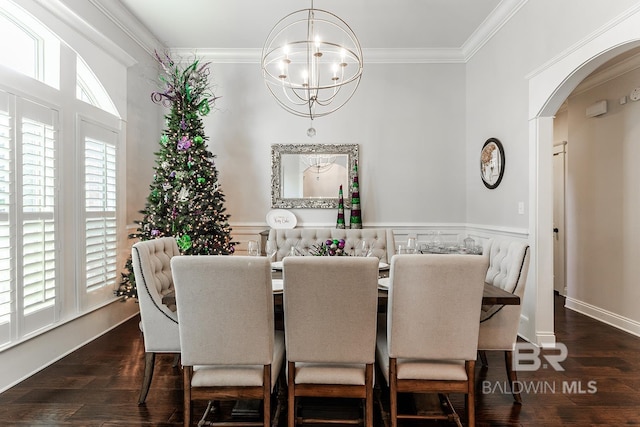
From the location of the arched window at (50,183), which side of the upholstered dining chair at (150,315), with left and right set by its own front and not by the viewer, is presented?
back

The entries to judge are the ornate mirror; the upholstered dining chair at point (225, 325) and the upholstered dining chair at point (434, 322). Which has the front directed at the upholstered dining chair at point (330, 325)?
the ornate mirror

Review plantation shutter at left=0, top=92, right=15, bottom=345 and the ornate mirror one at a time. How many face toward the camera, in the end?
1

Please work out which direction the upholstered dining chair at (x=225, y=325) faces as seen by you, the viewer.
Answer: facing away from the viewer

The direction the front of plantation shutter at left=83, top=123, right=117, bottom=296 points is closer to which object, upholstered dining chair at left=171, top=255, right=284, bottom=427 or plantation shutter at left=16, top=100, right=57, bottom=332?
the upholstered dining chair

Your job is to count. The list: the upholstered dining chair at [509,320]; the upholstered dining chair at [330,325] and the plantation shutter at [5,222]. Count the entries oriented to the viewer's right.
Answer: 1

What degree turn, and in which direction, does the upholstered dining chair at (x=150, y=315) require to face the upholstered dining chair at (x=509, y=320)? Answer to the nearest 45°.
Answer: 0° — it already faces it

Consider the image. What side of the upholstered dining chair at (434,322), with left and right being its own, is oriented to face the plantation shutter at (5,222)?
left

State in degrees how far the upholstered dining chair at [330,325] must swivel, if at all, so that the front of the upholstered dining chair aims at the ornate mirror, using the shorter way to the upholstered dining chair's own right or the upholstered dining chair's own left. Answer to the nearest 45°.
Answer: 0° — it already faces it

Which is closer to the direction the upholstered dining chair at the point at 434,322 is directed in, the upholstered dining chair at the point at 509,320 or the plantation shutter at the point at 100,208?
the upholstered dining chair

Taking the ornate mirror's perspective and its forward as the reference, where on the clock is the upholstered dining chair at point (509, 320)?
The upholstered dining chair is roughly at 11 o'clock from the ornate mirror.

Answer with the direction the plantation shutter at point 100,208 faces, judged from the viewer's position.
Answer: facing the viewer and to the right of the viewer

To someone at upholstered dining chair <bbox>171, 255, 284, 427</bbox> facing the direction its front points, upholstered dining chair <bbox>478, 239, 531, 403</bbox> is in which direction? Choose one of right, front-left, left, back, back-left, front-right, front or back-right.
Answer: right

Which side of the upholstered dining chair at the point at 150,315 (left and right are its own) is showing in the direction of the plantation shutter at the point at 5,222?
back
